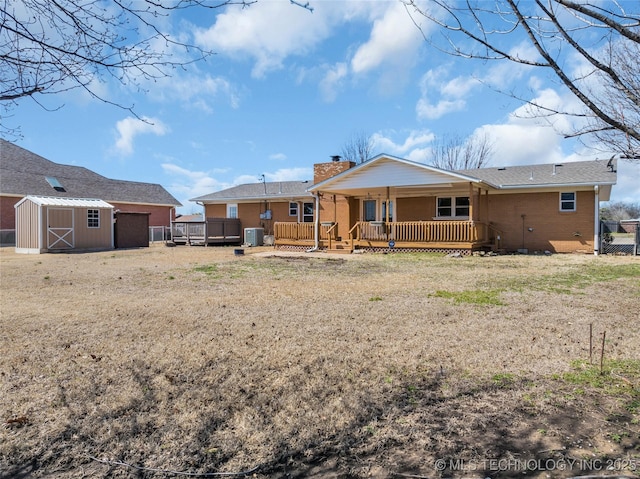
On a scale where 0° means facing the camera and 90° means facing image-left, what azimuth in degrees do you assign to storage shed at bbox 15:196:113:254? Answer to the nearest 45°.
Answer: approximately 315°

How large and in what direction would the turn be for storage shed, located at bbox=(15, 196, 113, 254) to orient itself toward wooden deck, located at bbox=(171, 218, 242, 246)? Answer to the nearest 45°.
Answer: approximately 45° to its left

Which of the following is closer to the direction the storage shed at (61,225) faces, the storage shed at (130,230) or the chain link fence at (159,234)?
the storage shed

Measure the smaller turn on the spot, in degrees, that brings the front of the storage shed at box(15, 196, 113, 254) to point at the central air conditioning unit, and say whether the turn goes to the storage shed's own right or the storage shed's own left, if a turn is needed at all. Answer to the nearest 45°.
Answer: approximately 45° to the storage shed's own left

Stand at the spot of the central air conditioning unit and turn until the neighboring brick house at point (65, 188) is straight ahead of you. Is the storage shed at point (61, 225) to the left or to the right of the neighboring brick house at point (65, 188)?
left

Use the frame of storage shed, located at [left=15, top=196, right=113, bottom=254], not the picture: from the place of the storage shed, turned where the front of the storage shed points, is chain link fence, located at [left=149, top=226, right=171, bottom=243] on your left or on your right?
on your left

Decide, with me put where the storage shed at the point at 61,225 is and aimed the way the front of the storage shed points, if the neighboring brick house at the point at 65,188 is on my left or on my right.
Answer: on my left
